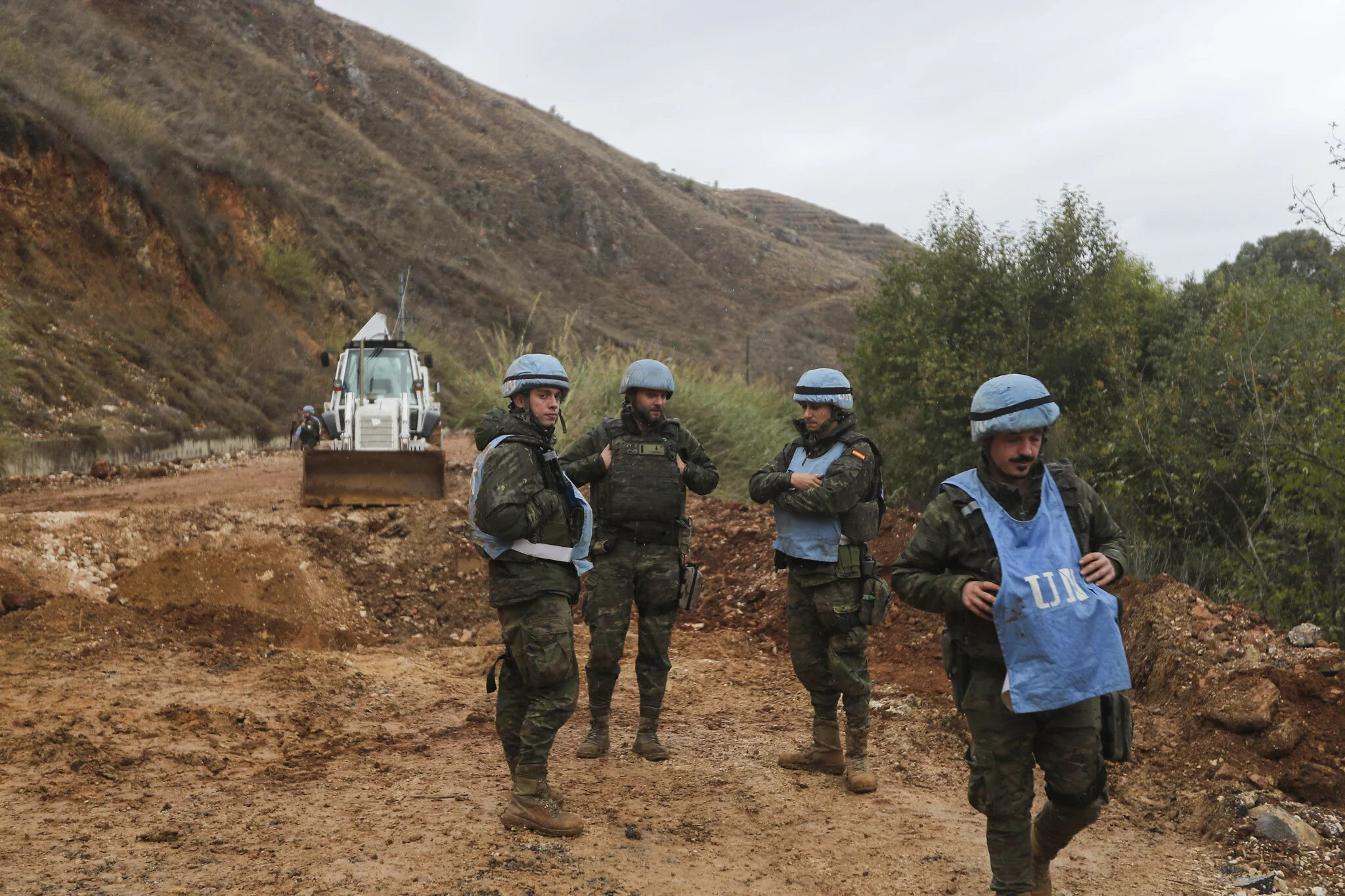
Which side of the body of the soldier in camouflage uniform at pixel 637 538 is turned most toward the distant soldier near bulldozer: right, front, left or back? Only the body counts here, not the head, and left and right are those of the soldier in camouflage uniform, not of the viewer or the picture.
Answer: back

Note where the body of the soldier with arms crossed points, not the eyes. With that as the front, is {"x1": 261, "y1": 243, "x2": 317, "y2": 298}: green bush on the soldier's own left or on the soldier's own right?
on the soldier's own right

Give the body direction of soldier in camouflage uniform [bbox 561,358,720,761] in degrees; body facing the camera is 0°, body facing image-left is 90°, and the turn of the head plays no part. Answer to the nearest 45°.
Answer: approximately 0°

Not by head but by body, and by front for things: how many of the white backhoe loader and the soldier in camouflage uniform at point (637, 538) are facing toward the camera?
2

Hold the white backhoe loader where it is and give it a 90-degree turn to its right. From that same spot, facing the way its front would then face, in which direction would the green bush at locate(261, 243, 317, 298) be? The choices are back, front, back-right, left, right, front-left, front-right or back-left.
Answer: right

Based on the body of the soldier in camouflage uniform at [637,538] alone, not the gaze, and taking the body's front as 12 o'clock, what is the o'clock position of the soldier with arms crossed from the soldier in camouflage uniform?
The soldier with arms crossed is roughly at 10 o'clock from the soldier in camouflage uniform.

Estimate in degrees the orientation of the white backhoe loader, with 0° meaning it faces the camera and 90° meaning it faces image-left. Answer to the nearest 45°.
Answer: approximately 0°

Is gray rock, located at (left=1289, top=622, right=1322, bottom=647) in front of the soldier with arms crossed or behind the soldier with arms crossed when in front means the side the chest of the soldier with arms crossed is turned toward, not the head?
behind
